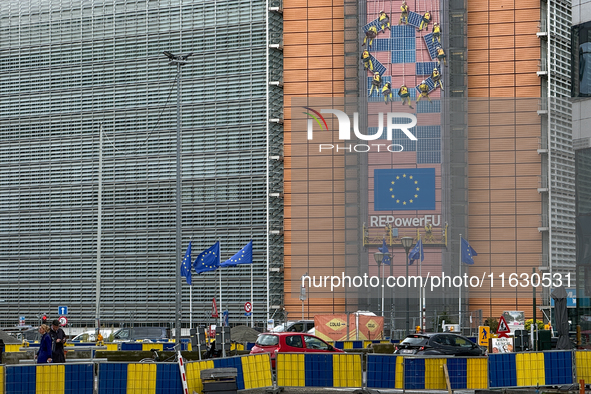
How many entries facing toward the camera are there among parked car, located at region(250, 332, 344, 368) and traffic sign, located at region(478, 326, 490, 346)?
1

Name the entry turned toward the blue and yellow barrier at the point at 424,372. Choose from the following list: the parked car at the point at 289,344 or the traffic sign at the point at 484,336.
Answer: the traffic sign

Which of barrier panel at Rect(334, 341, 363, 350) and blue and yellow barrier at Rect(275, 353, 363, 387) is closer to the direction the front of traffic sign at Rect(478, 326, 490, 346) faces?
the blue and yellow barrier
